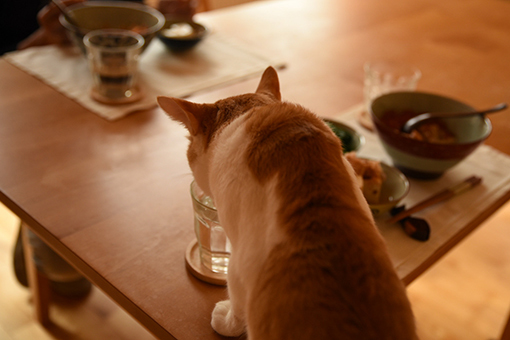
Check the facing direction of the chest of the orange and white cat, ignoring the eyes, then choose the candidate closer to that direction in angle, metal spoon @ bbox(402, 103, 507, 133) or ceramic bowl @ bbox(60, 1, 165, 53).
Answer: the ceramic bowl

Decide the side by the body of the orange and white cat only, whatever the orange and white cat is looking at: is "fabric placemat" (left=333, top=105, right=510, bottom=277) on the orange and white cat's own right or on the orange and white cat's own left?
on the orange and white cat's own right

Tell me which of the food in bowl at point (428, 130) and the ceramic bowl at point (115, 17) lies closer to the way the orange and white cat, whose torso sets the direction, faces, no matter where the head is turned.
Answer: the ceramic bowl

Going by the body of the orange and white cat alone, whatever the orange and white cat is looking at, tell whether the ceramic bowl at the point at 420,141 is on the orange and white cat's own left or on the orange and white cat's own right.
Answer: on the orange and white cat's own right

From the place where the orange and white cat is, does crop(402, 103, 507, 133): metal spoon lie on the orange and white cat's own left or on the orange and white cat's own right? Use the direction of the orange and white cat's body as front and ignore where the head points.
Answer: on the orange and white cat's own right

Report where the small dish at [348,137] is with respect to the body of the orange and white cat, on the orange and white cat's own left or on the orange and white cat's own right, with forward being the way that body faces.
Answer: on the orange and white cat's own right

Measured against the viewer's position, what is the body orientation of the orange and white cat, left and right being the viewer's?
facing away from the viewer and to the left of the viewer
